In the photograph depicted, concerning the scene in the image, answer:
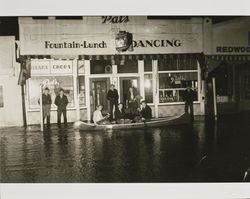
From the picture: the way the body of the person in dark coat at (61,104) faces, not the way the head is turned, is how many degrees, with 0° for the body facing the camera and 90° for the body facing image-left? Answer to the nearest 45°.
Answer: approximately 0°

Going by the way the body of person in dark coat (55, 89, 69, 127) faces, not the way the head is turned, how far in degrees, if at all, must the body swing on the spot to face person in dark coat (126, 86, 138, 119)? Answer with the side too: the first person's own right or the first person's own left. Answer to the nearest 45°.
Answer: approximately 90° to the first person's own left
